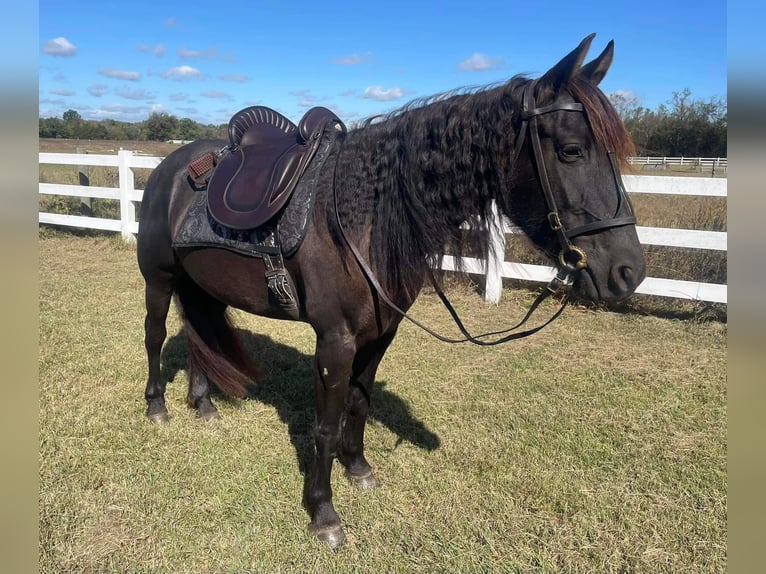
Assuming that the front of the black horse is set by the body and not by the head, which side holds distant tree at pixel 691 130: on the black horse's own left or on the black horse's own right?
on the black horse's own left

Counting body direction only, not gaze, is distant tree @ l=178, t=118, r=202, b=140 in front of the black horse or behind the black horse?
behind

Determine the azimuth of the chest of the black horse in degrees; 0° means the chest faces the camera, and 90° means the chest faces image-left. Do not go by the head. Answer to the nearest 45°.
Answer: approximately 315°

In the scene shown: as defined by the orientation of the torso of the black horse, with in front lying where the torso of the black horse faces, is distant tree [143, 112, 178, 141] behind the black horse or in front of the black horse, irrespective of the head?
behind

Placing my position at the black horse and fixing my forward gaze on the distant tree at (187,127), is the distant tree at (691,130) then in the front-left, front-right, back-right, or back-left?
front-right

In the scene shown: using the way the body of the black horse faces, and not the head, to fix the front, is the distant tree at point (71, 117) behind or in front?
behind

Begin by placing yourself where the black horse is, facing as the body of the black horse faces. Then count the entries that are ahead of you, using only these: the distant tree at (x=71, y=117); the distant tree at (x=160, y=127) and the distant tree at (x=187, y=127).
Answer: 0
